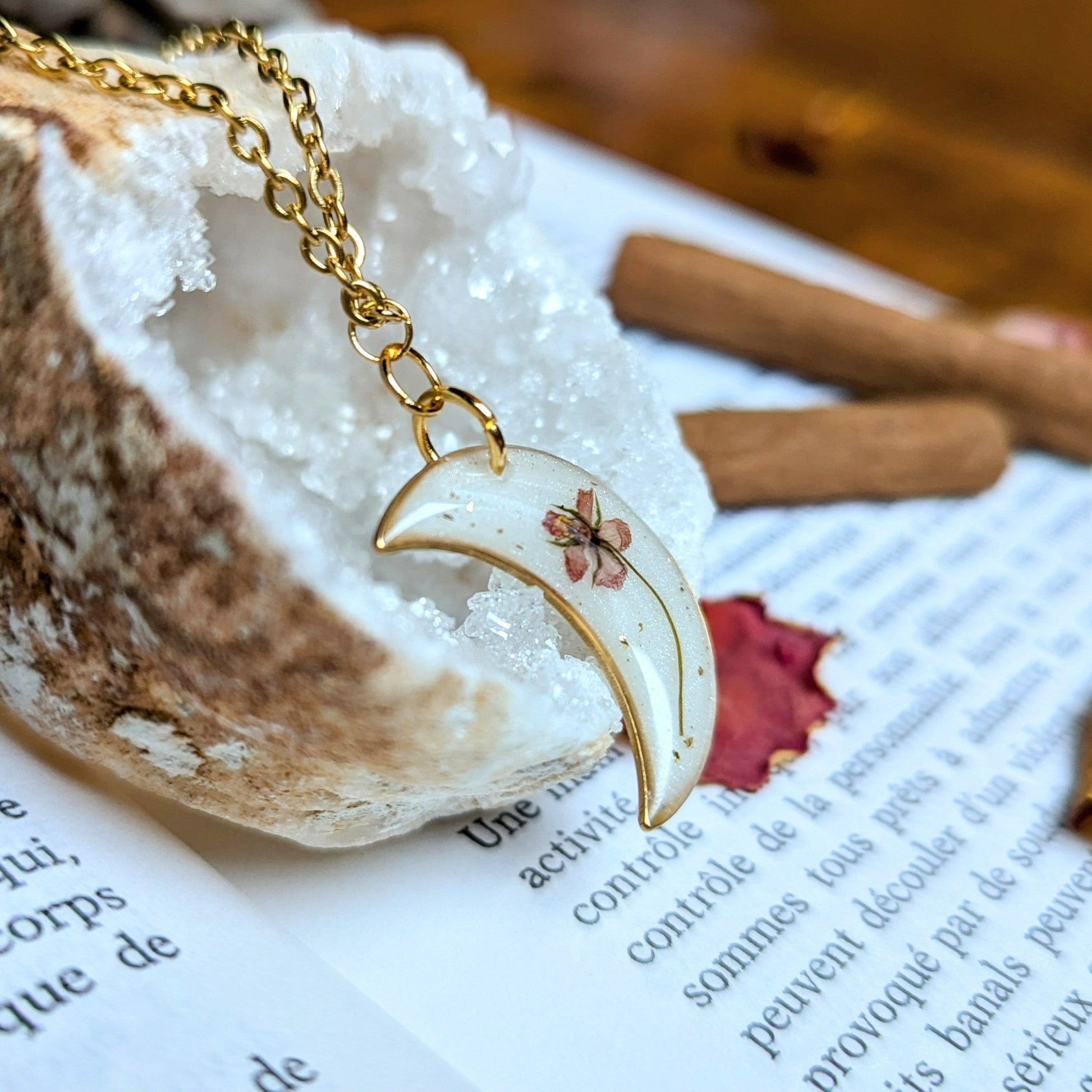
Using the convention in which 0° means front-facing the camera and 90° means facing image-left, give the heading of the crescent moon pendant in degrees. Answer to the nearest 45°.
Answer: approximately 0°
